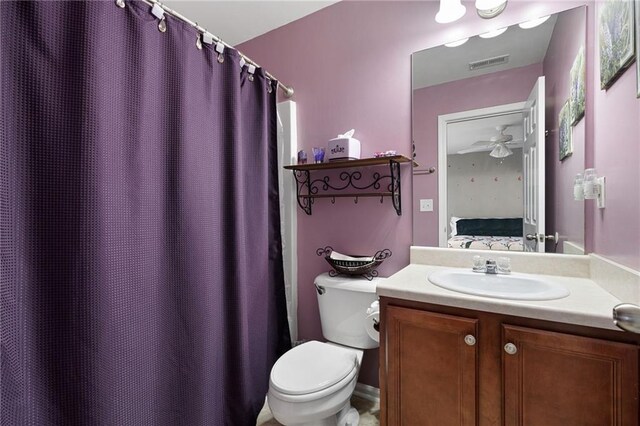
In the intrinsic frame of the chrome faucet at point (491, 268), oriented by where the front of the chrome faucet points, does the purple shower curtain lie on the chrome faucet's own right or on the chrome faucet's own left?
on the chrome faucet's own right

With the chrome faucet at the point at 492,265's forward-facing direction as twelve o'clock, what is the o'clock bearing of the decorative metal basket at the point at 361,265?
The decorative metal basket is roughly at 3 o'clock from the chrome faucet.

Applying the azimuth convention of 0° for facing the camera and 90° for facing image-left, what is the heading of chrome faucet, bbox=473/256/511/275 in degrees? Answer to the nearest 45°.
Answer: approximately 0°

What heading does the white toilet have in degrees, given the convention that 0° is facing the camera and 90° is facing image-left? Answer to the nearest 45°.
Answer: approximately 45°

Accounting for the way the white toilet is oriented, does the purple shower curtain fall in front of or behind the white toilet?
in front
